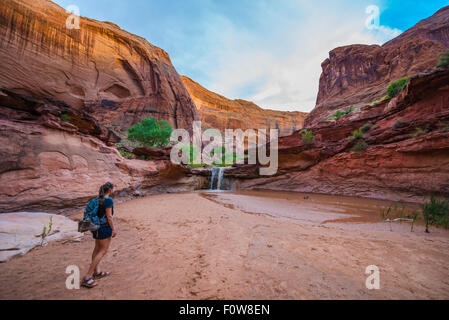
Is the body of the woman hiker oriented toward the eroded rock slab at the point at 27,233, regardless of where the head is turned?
no

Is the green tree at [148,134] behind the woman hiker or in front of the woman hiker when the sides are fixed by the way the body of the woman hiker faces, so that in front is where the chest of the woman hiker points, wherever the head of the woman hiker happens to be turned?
in front

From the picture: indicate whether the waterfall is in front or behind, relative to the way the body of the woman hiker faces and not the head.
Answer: in front

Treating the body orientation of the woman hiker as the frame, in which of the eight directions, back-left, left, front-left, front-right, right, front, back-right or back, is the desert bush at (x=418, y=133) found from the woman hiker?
front-right

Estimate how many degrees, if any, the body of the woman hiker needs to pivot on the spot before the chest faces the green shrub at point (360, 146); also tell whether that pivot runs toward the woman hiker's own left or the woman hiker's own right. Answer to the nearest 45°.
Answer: approximately 45° to the woman hiker's own right

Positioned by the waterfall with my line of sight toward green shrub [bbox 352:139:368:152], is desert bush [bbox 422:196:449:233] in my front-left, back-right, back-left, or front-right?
front-right

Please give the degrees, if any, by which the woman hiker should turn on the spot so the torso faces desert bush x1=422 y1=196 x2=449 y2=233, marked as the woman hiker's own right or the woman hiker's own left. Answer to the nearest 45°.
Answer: approximately 45° to the woman hiker's own right

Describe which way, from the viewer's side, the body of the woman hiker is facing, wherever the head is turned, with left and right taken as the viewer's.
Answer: facing away from the viewer and to the right of the viewer

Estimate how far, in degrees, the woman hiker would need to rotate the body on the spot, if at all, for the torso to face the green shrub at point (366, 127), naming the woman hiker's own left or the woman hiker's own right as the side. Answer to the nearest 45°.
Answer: approximately 45° to the woman hiker's own right

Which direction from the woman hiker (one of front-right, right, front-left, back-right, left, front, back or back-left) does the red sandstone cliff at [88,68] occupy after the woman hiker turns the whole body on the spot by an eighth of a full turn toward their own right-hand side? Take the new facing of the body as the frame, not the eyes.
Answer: left

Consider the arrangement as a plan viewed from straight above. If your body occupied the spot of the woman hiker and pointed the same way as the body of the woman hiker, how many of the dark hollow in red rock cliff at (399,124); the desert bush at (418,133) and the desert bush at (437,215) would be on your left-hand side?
0
